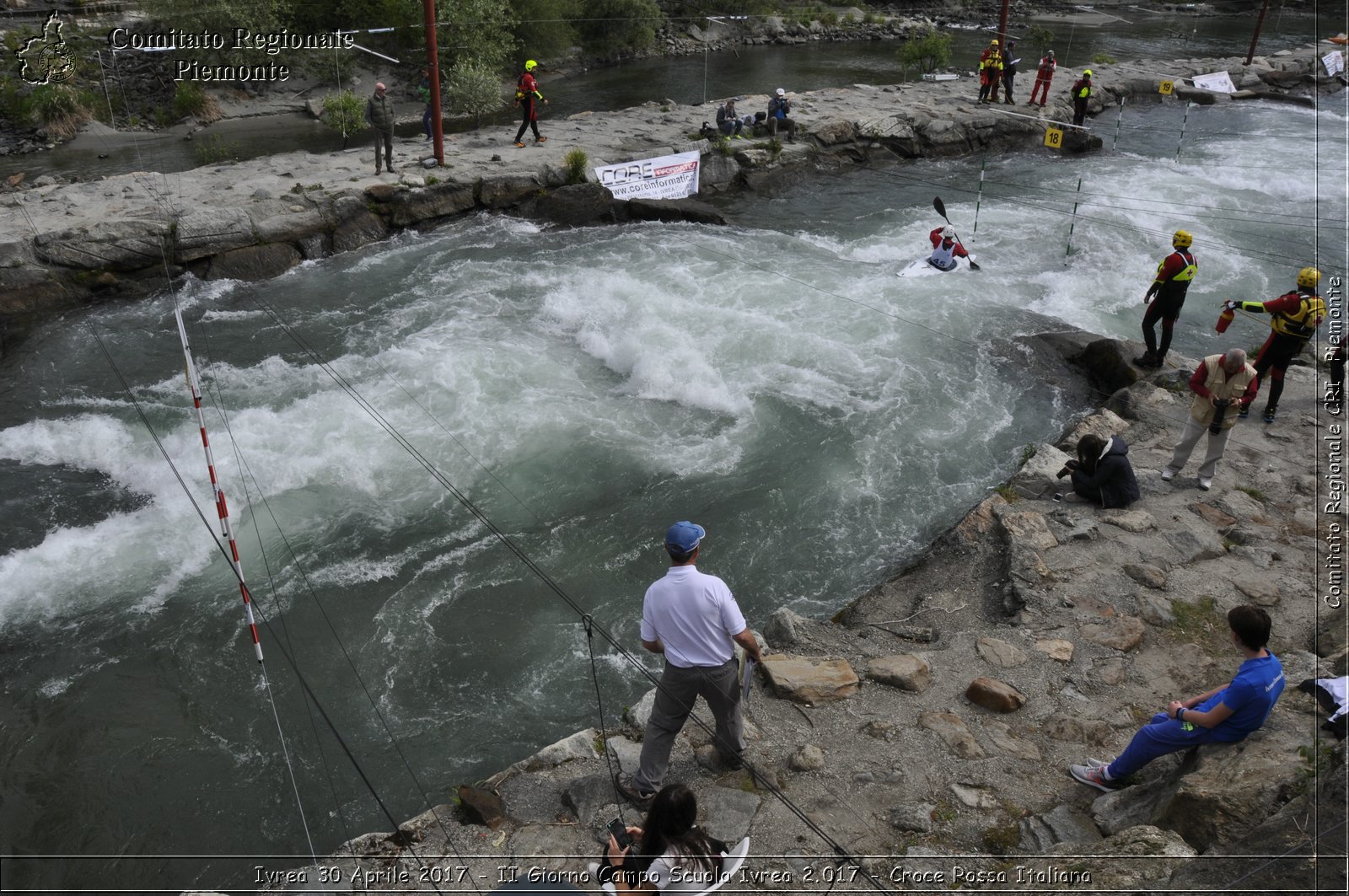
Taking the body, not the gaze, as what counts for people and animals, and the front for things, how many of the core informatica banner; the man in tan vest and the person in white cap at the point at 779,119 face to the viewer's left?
0

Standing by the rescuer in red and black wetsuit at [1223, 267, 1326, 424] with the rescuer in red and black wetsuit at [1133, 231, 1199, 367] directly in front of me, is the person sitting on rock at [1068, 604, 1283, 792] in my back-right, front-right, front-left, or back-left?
back-left

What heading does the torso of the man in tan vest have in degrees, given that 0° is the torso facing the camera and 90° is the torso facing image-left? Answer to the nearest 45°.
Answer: approximately 0°

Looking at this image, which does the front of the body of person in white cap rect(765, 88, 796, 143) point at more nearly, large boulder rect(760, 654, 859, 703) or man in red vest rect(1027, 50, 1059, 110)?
the large boulder

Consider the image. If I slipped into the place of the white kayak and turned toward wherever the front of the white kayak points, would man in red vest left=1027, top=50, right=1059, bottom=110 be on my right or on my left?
on my right

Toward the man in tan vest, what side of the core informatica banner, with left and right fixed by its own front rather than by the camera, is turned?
front

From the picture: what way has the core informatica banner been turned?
toward the camera

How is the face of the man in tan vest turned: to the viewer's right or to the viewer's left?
to the viewer's left

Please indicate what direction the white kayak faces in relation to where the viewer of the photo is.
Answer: facing to the left of the viewer

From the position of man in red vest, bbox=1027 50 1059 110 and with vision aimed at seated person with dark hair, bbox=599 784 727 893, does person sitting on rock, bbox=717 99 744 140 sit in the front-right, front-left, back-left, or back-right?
front-right

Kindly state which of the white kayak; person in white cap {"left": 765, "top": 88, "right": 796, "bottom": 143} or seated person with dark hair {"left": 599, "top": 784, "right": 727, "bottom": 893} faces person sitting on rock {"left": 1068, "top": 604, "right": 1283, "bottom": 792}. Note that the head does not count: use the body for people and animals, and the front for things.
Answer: the person in white cap

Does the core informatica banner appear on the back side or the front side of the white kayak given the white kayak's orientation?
on the front side

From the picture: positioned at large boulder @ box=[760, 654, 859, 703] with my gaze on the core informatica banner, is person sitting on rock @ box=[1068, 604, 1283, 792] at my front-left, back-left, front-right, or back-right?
back-right
